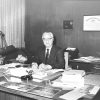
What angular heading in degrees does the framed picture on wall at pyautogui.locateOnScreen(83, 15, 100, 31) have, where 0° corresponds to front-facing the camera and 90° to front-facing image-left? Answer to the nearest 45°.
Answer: approximately 0°

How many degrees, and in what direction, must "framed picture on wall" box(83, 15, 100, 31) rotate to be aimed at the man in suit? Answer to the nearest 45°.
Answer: approximately 45° to its right
